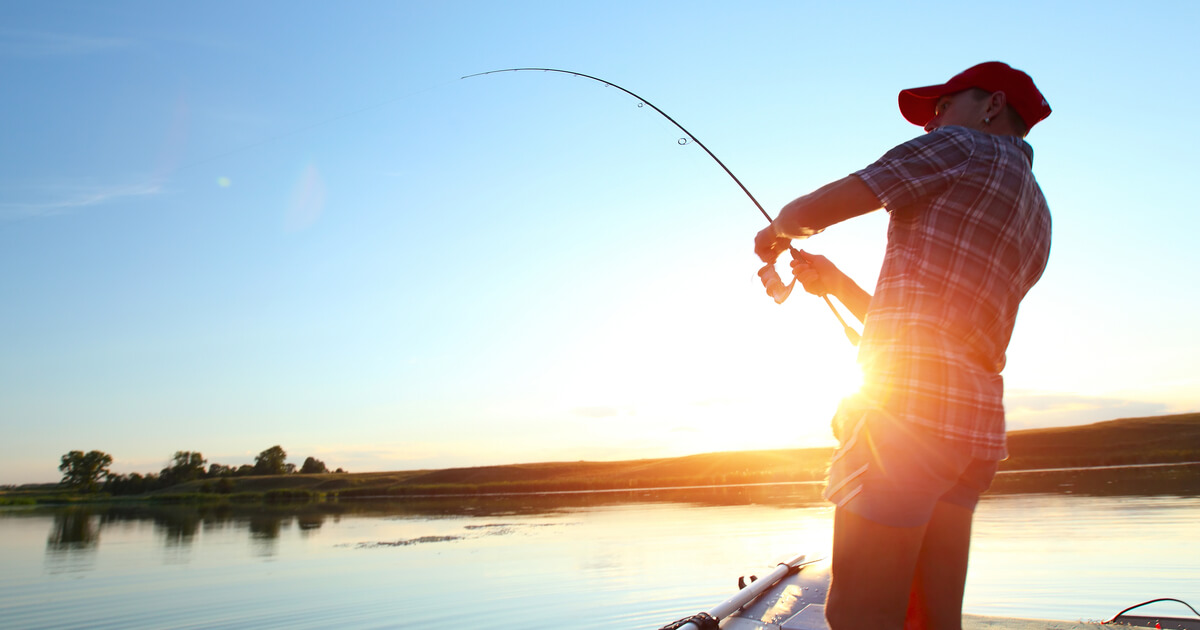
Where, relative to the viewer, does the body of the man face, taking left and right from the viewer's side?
facing away from the viewer and to the left of the viewer

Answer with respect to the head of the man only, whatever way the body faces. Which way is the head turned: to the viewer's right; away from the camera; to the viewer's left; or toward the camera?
to the viewer's left
